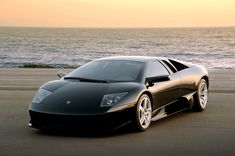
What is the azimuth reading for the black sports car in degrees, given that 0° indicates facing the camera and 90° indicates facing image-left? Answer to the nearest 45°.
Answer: approximately 45°
